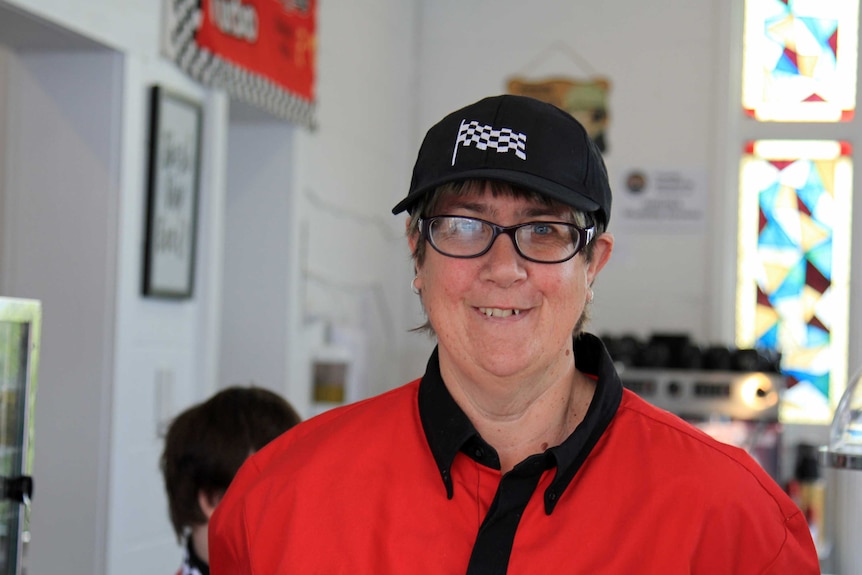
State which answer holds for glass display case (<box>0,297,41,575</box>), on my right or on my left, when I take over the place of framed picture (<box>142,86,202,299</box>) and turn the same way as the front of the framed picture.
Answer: on my right

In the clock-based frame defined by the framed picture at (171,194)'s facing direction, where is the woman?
The woman is roughly at 1 o'clock from the framed picture.

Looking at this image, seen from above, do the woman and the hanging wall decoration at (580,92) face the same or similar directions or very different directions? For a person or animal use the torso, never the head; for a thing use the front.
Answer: same or similar directions

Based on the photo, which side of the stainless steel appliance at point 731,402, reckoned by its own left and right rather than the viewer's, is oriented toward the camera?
front

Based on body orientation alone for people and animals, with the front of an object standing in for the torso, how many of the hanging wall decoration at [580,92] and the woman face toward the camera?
2

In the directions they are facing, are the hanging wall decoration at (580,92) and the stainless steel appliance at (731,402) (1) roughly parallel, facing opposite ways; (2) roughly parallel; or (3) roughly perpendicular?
roughly parallel

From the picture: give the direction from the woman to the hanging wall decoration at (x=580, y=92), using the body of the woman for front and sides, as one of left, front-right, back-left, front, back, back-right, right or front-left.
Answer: back

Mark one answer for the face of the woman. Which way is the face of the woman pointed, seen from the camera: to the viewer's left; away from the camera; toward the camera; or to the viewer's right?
toward the camera

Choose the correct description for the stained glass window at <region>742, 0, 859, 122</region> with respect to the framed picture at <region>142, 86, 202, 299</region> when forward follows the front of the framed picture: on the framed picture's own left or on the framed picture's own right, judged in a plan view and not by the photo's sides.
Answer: on the framed picture's own left

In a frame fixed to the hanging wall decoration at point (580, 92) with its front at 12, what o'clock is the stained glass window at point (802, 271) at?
The stained glass window is roughly at 9 o'clock from the hanging wall decoration.

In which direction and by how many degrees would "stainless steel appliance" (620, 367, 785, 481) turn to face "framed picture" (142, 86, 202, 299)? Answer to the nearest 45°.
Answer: approximately 45° to its right

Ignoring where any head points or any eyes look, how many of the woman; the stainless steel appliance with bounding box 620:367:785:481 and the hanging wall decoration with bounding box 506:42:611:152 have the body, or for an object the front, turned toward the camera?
3

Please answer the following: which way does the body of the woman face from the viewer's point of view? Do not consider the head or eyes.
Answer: toward the camera
